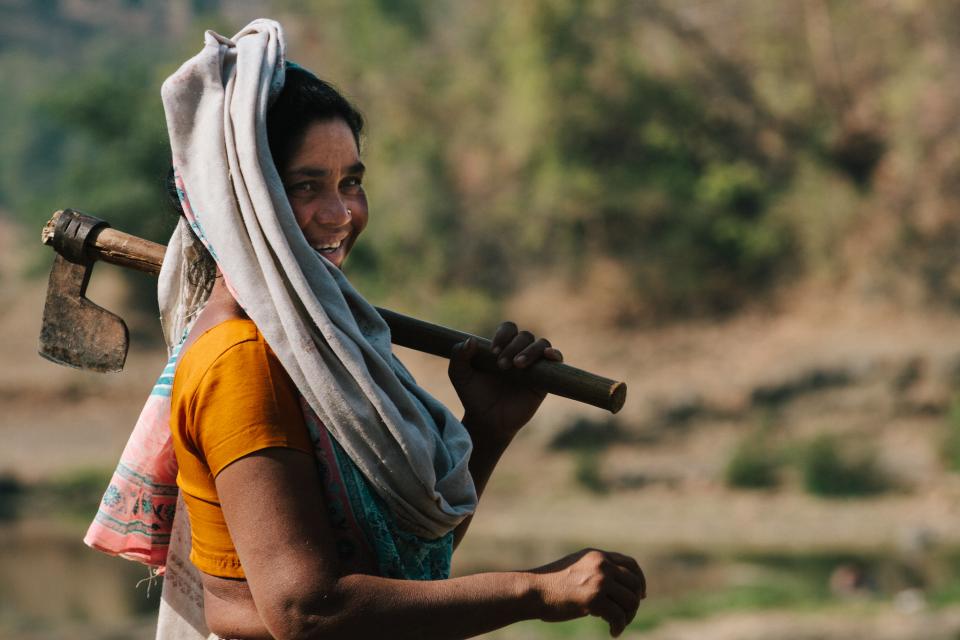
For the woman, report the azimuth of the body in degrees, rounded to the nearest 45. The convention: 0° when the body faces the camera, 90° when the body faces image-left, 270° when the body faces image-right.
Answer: approximately 270°
